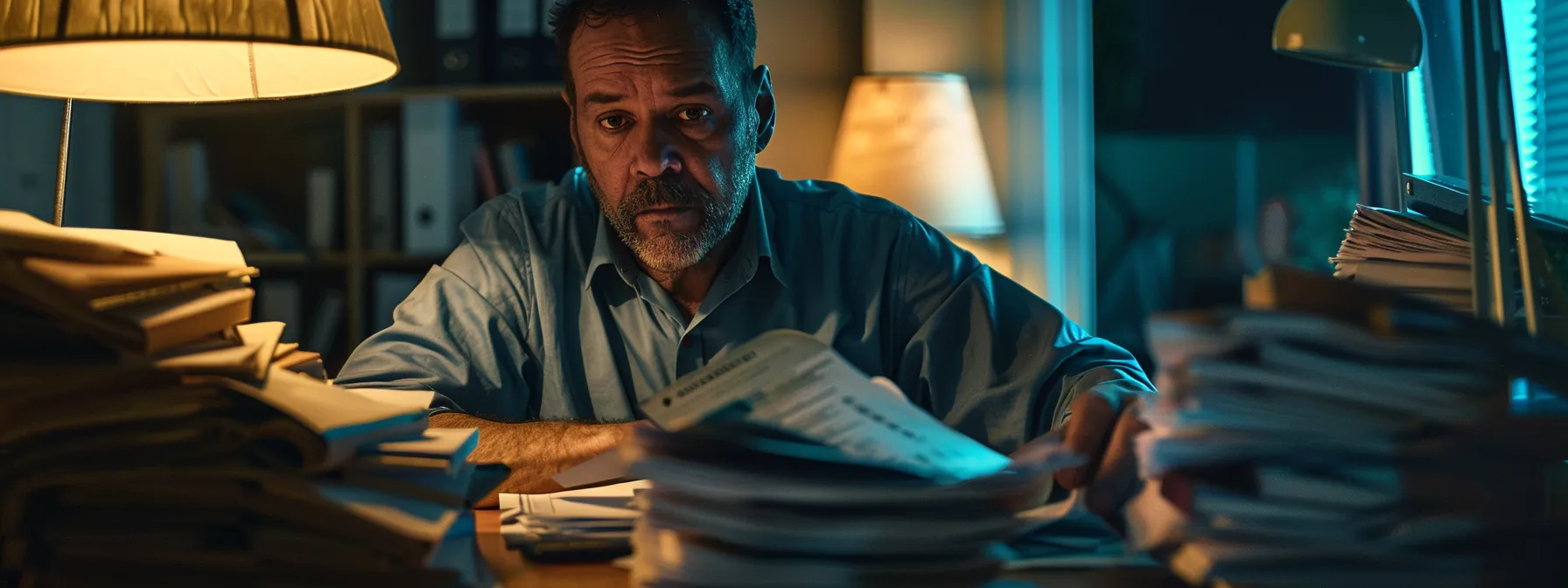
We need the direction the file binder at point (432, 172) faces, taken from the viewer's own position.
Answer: facing the viewer

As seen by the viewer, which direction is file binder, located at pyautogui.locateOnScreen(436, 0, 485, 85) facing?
toward the camera

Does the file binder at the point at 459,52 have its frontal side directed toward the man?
yes

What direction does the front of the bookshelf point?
toward the camera

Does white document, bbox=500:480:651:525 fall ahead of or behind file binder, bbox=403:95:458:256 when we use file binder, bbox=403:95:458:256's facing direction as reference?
ahead

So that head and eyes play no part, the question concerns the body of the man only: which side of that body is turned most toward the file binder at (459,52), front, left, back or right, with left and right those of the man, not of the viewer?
back

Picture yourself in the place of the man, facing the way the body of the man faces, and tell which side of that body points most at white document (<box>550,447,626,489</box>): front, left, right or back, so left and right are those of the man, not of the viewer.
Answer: front

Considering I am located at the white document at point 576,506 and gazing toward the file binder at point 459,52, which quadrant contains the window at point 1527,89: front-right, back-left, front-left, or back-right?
front-right

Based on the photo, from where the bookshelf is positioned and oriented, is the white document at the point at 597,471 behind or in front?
in front
